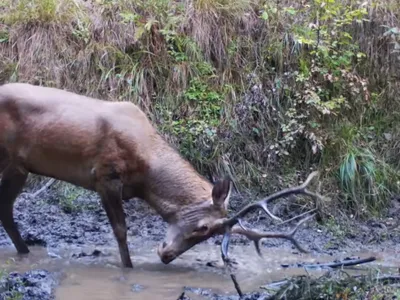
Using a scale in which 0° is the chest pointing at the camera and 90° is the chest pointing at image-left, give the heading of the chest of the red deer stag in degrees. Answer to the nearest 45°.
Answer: approximately 270°

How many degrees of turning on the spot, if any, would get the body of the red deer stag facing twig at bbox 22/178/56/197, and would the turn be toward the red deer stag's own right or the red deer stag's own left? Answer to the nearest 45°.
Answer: approximately 135° to the red deer stag's own left
